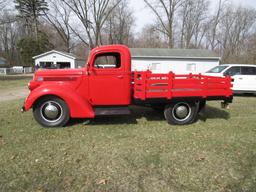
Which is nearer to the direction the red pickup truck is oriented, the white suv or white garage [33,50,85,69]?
the white garage

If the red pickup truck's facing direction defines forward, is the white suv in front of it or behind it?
behind

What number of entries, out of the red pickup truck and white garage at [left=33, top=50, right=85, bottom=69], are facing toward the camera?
1

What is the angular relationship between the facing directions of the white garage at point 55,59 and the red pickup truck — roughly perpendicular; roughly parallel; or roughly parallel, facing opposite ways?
roughly perpendicular

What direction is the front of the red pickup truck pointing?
to the viewer's left

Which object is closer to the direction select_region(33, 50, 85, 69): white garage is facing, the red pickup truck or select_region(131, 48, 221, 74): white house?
the red pickup truck

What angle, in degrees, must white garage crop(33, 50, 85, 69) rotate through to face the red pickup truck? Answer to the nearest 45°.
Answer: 0° — it already faces it

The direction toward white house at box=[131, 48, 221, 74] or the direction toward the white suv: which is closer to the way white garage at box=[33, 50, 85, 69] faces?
the white suv

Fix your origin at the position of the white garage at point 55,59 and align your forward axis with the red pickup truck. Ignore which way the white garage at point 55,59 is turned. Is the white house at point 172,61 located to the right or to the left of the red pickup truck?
left

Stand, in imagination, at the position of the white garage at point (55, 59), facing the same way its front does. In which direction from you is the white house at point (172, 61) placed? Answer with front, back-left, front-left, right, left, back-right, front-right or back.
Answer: front-left

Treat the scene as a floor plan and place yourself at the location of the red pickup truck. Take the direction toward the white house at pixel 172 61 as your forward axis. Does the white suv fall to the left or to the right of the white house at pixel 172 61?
right
